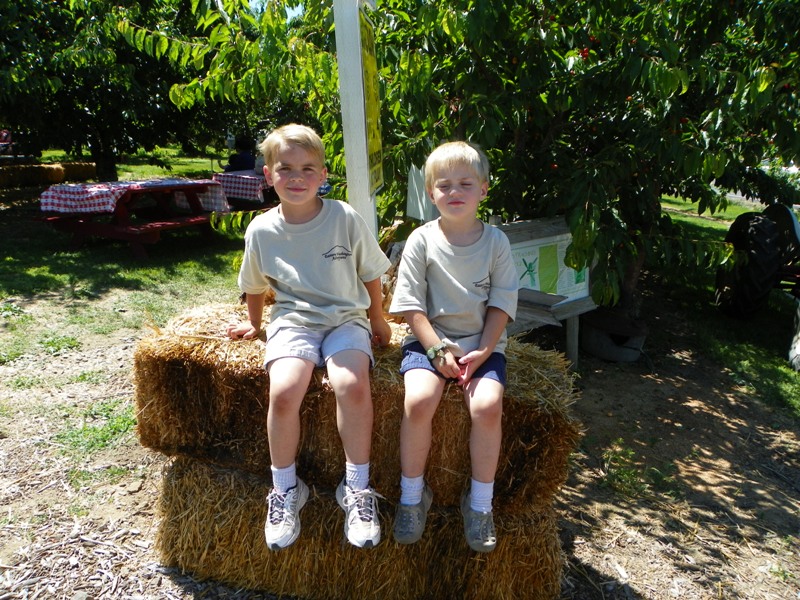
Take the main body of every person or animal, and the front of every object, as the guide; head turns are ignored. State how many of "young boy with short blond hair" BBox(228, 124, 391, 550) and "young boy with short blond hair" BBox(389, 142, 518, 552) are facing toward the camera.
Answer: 2

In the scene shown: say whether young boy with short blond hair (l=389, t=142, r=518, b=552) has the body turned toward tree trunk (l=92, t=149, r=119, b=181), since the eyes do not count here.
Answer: no

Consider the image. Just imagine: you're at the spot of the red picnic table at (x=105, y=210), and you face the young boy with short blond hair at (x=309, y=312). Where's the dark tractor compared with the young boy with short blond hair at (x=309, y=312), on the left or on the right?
left

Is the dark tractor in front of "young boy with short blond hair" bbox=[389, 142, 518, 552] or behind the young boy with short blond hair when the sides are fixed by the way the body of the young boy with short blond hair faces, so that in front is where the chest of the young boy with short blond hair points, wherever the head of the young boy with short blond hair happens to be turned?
behind

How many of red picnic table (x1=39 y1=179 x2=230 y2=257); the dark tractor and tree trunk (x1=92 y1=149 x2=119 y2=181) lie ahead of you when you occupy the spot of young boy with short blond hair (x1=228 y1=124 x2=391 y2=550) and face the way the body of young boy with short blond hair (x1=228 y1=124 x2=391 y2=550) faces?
0

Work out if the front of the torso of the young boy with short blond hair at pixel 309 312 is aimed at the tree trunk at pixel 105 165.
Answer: no

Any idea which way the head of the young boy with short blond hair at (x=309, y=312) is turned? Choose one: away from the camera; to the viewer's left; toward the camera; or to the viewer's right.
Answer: toward the camera

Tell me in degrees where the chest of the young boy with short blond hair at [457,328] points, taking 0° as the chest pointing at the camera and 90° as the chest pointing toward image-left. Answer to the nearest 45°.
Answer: approximately 0°

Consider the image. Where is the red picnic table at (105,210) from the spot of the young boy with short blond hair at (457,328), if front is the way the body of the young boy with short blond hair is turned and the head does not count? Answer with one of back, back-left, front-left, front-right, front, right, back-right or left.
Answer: back-right

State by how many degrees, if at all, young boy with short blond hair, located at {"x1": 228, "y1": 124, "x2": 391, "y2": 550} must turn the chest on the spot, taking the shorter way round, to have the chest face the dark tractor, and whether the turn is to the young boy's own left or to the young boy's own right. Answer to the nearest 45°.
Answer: approximately 135° to the young boy's own left

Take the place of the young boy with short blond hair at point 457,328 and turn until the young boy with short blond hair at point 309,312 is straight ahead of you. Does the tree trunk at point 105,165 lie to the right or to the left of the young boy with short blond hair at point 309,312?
right

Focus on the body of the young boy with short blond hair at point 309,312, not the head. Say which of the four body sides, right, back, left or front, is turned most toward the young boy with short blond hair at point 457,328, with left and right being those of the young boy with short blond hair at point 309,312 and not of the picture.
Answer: left

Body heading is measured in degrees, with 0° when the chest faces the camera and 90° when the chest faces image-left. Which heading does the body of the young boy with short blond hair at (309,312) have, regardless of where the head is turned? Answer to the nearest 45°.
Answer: approximately 0°

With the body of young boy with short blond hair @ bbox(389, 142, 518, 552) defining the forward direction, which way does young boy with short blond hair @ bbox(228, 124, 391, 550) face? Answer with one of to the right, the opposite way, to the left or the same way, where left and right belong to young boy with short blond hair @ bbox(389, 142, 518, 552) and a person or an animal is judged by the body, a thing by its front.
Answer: the same way

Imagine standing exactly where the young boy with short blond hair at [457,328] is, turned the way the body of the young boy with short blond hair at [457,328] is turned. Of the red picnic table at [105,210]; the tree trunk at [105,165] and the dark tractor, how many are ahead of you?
0
